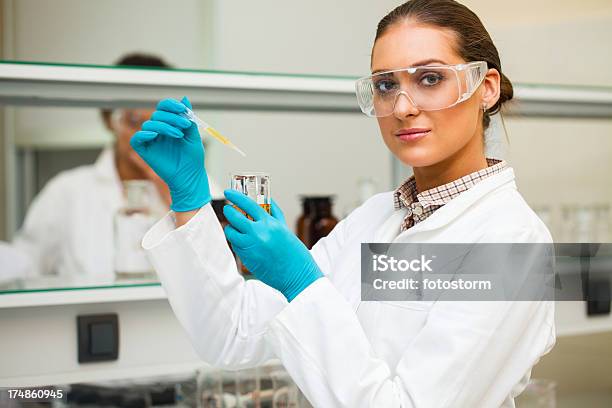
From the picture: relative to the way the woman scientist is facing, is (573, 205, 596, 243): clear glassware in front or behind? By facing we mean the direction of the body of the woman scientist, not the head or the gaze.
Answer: behind

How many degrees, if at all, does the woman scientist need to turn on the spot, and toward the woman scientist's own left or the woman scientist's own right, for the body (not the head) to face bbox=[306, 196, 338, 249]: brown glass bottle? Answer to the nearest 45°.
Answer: approximately 135° to the woman scientist's own right

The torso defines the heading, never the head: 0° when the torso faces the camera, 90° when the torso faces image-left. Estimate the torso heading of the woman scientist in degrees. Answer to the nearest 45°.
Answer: approximately 45°

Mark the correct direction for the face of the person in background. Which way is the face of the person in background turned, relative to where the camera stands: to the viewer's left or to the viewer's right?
to the viewer's right

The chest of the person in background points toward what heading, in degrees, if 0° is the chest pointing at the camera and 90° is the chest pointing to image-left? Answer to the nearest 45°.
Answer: approximately 315°
